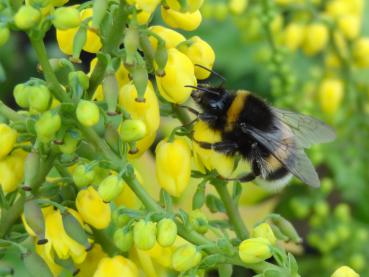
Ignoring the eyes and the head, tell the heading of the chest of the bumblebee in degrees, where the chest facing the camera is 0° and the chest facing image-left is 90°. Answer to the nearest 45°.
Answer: approximately 90°
